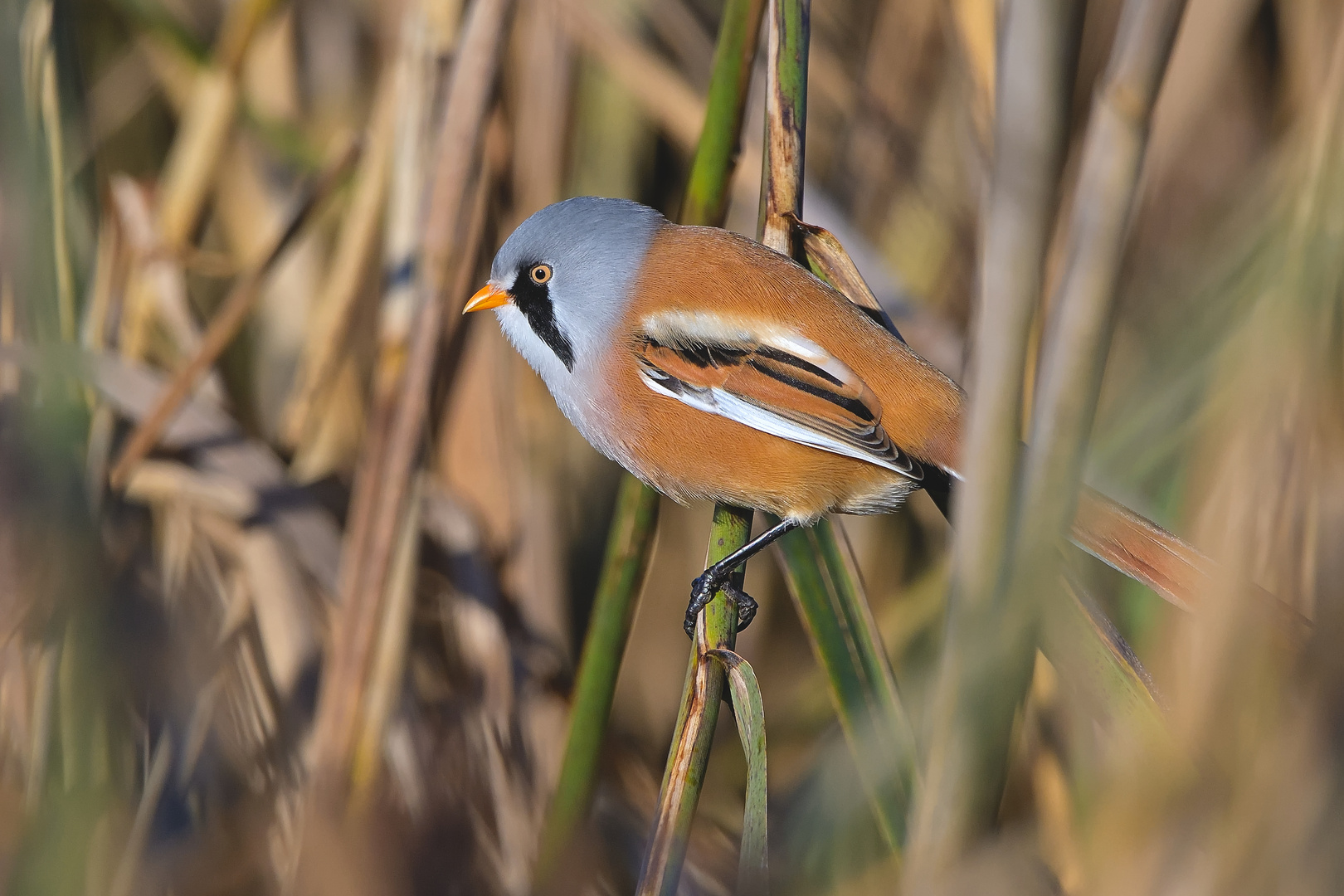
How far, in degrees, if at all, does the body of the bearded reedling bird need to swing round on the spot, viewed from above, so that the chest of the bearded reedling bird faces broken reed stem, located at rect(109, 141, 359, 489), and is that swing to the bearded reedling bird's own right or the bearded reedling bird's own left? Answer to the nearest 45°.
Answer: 0° — it already faces it

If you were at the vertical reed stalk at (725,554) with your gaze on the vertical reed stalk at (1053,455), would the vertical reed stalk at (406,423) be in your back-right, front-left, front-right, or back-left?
back-right

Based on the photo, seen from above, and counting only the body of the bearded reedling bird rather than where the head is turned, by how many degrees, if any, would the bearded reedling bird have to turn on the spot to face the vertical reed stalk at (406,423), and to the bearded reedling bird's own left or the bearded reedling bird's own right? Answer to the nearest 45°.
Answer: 0° — it already faces it

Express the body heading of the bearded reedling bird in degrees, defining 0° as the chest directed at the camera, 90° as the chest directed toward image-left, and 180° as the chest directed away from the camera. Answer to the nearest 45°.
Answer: approximately 90°

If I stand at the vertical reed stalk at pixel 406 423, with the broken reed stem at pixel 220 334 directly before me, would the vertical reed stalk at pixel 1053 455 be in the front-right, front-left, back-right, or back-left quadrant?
back-left
